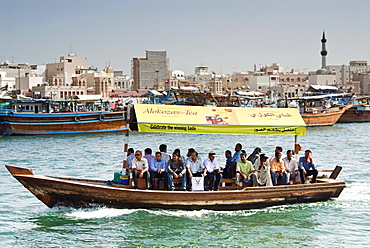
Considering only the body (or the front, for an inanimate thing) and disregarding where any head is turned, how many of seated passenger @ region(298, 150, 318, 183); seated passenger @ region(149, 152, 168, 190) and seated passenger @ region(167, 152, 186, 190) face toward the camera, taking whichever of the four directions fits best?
3

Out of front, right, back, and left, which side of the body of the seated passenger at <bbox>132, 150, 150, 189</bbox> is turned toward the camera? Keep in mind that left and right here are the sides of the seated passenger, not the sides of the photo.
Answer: front

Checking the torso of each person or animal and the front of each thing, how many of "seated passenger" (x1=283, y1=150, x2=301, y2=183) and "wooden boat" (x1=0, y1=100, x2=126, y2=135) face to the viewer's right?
1

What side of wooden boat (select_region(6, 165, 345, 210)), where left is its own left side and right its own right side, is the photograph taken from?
left

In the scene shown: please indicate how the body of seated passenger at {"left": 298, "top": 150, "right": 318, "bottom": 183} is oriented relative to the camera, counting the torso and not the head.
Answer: toward the camera

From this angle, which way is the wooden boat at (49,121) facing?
to the viewer's right

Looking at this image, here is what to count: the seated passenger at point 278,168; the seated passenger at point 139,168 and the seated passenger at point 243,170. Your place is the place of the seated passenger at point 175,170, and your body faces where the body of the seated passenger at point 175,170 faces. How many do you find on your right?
1

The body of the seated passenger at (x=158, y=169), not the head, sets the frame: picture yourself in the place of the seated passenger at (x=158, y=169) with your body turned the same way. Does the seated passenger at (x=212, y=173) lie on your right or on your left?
on your left

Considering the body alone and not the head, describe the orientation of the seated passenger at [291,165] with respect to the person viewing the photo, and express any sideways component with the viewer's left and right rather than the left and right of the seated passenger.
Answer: facing the viewer and to the left of the viewer
